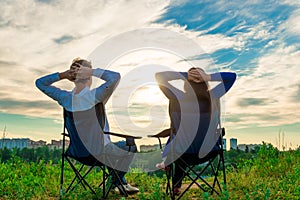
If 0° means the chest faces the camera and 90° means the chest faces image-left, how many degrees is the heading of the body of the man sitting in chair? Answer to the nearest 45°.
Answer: approximately 225°

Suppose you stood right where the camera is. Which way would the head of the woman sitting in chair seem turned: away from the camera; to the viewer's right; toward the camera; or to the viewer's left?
away from the camera

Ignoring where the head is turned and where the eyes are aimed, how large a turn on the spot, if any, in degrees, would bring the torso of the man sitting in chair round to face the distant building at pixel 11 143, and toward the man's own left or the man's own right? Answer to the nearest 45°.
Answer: approximately 45° to the man's own left

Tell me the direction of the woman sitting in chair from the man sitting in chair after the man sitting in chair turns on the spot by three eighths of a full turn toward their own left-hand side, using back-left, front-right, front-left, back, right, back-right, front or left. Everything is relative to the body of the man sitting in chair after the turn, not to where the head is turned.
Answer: back
